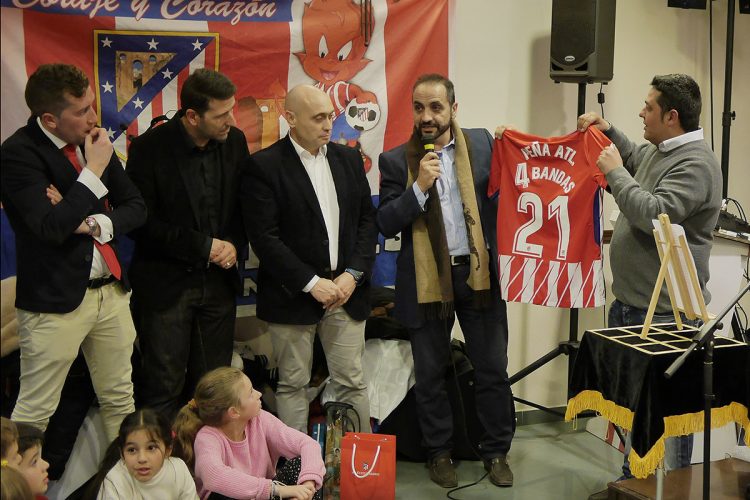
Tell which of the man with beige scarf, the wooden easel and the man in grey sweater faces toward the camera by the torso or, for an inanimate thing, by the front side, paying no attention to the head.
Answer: the man with beige scarf

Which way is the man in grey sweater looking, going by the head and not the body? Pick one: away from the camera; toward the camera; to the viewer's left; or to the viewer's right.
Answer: to the viewer's left

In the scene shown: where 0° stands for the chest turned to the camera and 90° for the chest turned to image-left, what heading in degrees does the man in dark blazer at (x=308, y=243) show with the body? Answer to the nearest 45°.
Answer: approximately 315°

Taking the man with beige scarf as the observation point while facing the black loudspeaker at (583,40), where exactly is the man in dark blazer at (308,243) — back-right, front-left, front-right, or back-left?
back-left

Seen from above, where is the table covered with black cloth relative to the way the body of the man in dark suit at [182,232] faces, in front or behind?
in front

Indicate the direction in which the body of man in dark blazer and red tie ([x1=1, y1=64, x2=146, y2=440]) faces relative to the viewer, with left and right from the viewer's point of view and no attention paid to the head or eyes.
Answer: facing the viewer and to the right of the viewer

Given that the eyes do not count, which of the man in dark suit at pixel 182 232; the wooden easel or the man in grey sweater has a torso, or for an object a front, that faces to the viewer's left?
the man in grey sweater

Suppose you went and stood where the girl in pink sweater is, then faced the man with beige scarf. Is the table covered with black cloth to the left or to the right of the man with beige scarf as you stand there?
right
